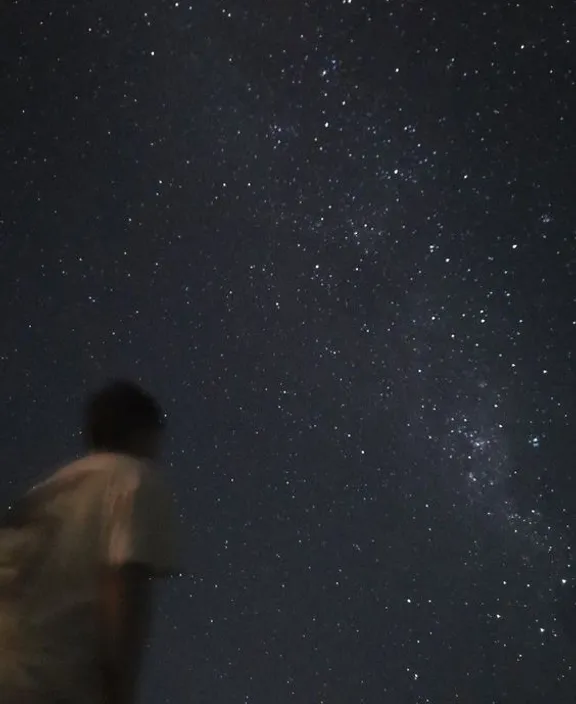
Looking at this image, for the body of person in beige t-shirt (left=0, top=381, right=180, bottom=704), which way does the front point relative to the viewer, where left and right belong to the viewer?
facing away from the viewer and to the right of the viewer

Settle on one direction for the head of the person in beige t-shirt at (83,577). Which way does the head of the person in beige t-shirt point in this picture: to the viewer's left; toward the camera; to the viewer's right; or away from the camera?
away from the camera
